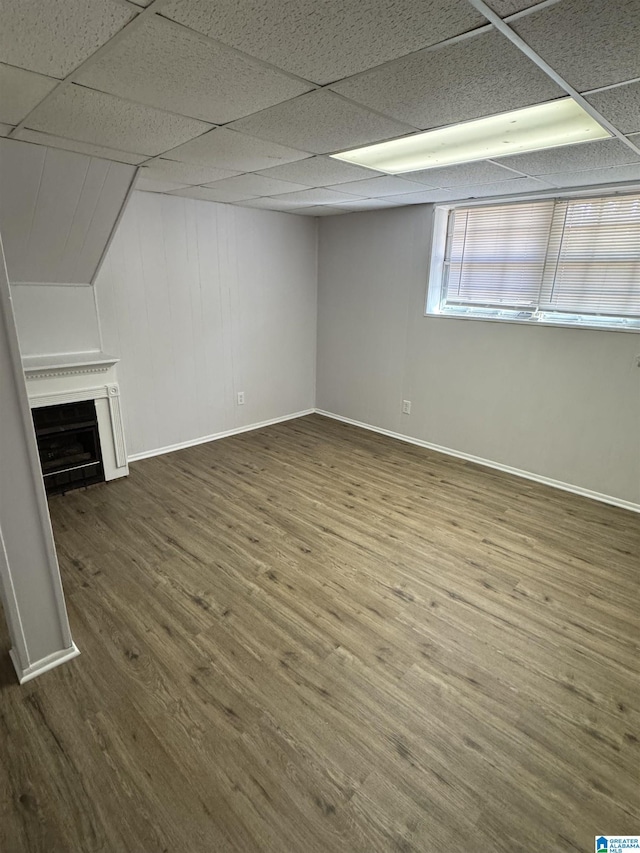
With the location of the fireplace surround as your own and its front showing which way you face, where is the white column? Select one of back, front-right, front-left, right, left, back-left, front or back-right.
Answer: front

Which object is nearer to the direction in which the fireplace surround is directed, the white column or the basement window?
the white column

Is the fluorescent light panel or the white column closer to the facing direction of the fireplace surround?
the white column

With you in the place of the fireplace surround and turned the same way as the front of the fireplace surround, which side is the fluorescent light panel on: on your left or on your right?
on your left

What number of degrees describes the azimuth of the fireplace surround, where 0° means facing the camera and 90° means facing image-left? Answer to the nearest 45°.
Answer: approximately 0°

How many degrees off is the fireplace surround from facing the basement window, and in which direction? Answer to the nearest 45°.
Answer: approximately 90° to its left
